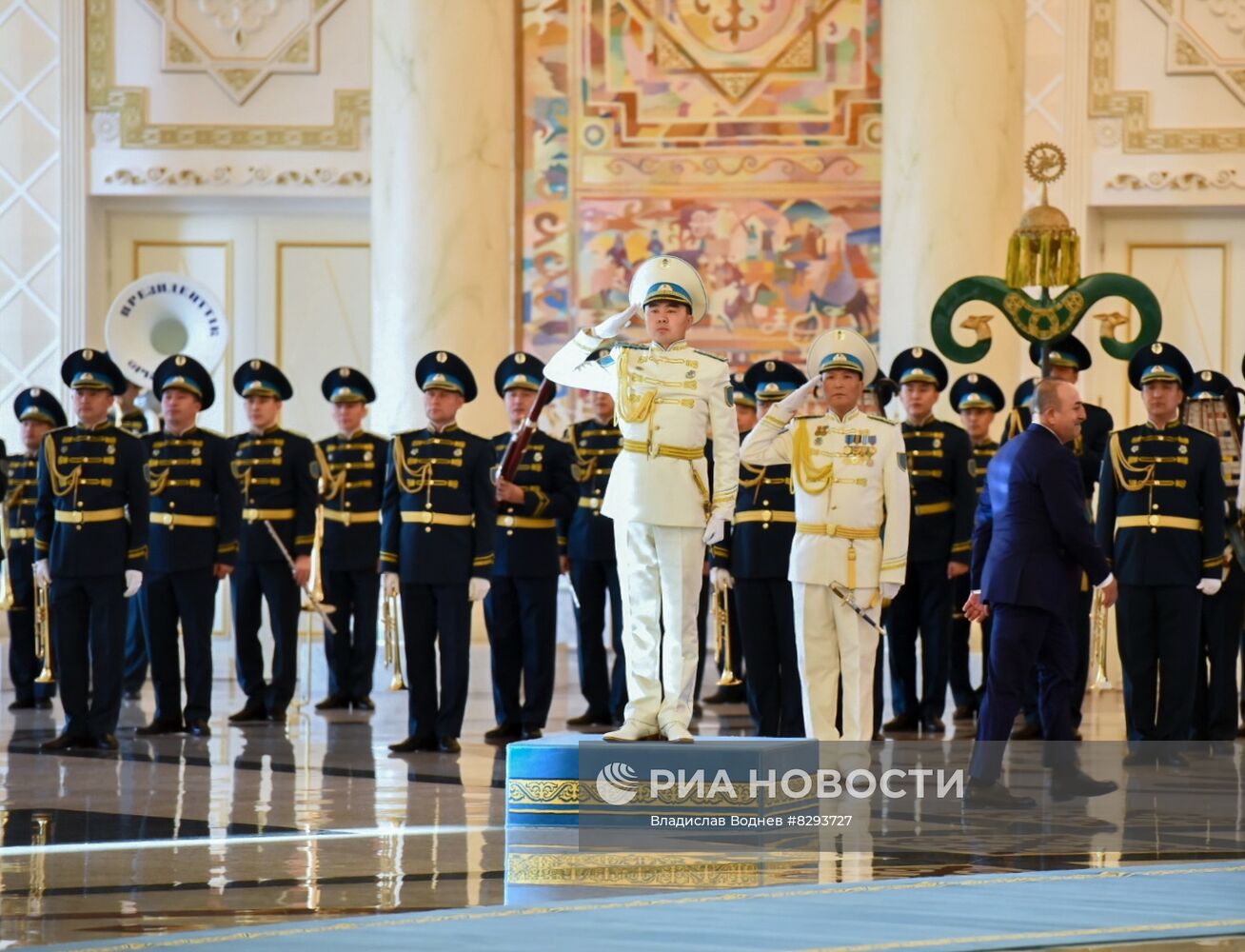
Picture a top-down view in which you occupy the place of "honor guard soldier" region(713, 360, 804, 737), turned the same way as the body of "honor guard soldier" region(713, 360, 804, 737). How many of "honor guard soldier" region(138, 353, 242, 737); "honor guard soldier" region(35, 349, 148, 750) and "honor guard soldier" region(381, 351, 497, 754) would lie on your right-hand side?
3

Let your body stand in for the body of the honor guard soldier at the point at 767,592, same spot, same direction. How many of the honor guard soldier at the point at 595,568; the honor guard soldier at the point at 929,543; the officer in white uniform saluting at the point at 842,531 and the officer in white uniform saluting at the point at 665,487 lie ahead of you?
2

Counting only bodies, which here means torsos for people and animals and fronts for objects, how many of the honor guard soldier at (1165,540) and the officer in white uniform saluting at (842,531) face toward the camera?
2

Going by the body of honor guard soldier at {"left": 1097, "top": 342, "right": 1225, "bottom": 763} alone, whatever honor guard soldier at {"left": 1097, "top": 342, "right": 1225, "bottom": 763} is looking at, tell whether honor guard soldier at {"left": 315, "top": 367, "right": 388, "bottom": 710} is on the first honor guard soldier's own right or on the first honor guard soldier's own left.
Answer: on the first honor guard soldier's own right

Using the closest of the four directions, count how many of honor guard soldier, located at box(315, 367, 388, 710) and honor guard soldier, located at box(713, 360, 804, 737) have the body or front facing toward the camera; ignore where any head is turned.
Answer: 2

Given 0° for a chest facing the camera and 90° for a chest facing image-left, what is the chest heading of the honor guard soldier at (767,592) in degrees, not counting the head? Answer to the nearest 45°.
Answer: approximately 0°

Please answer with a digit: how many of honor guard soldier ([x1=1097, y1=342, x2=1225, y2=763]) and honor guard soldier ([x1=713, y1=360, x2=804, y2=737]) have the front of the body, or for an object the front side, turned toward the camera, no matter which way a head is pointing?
2

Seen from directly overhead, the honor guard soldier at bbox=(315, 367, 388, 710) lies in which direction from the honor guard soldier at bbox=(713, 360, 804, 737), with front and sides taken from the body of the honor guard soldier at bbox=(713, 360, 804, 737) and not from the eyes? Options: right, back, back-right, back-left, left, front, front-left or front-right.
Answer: back-right

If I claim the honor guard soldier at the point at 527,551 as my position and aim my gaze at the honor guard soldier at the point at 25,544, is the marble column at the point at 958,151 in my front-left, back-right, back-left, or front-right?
back-right

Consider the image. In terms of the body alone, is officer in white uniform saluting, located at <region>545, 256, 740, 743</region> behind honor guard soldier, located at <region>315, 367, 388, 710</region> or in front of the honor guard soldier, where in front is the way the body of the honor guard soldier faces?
in front

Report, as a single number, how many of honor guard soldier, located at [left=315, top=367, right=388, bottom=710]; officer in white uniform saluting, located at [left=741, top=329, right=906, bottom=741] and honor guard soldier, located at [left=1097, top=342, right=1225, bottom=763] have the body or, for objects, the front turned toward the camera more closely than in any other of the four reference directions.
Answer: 3
